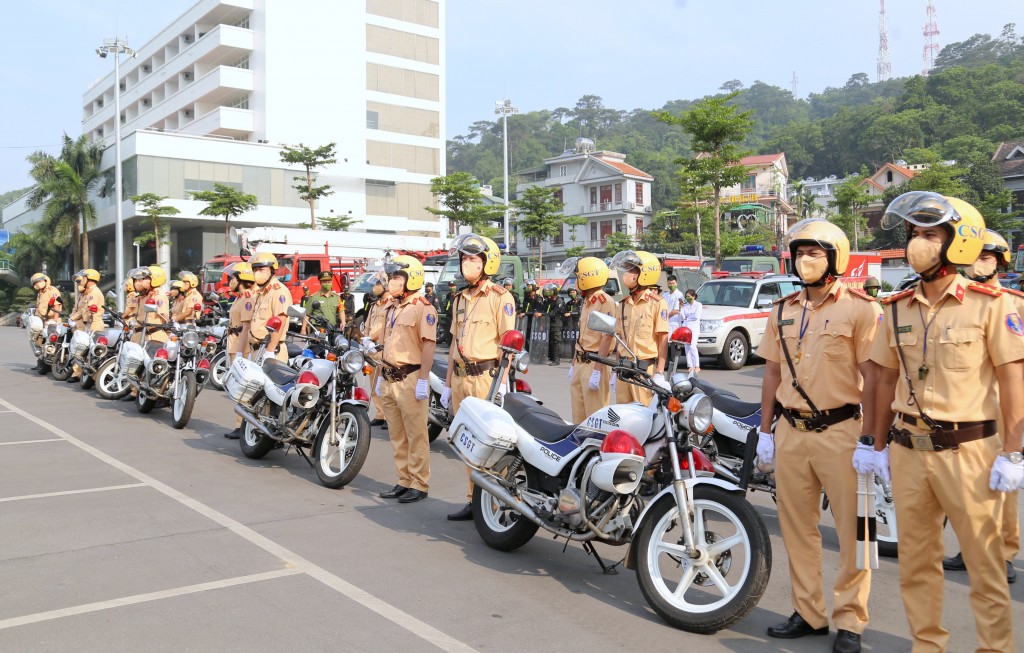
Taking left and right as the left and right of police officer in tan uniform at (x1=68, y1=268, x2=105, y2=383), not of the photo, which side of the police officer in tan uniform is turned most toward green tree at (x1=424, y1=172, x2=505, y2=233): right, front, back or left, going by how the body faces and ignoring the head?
back

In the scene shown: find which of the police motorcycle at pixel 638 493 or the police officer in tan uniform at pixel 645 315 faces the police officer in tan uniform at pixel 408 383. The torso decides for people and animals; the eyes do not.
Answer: the police officer in tan uniform at pixel 645 315

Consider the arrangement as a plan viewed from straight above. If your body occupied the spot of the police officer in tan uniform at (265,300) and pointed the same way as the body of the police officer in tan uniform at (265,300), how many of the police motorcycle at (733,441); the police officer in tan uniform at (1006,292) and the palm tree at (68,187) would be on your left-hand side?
2

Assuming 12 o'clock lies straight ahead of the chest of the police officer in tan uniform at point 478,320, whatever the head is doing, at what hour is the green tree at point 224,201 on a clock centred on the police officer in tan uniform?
The green tree is roughly at 4 o'clock from the police officer in tan uniform.

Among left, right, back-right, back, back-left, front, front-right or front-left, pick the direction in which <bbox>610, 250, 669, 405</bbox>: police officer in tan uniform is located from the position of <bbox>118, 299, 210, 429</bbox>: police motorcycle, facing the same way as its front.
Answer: front

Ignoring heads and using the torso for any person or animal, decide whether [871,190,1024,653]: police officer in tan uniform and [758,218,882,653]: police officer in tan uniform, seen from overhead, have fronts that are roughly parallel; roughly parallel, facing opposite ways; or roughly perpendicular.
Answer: roughly parallel

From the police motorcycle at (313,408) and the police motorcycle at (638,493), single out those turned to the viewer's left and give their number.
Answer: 0

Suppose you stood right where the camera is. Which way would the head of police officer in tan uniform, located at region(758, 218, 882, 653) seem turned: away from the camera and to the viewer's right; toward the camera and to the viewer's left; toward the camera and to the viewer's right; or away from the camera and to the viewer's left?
toward the camera and to the viewer's left

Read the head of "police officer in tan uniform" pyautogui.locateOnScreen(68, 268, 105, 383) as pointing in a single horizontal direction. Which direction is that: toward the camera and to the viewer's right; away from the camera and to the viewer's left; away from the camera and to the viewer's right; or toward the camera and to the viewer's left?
toward the camera and to the viewer's left

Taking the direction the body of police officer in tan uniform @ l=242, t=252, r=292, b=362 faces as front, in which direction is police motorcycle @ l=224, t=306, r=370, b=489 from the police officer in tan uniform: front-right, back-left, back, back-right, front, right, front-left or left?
front-left

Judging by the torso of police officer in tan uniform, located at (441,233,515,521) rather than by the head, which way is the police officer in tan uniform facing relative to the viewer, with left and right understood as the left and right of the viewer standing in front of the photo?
facing the viewer and to the left of the viewer

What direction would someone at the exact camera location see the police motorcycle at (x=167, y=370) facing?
facing the viewer and to the right of the viewer

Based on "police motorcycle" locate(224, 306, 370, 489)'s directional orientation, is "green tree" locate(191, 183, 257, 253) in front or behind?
behind

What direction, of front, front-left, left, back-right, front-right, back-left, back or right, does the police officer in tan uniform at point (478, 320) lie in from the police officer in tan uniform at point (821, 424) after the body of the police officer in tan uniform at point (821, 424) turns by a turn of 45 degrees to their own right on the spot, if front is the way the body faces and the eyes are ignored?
front-right

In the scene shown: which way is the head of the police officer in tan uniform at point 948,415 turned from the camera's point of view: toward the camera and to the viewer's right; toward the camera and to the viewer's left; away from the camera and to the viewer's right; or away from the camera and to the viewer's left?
toward the camera and to the viewer's left

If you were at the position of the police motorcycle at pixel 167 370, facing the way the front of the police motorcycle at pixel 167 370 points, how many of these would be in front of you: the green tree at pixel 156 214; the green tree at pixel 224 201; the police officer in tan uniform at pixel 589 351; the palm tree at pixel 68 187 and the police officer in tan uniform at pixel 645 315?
2

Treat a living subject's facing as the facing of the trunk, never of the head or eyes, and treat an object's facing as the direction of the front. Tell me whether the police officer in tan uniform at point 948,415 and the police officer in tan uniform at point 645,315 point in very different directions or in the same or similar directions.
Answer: same or similar directions
